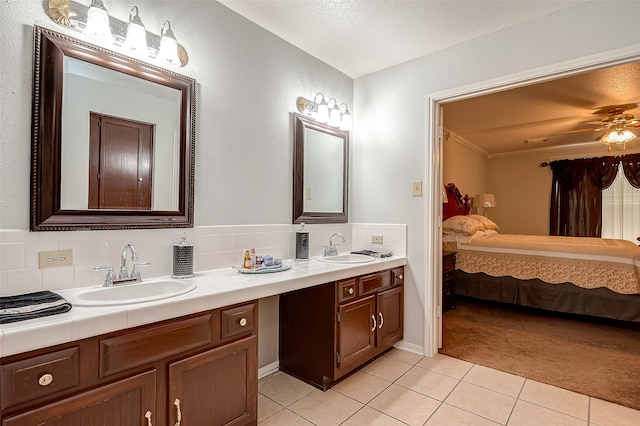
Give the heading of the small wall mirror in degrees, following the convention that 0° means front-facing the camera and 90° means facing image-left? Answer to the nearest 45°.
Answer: approximately 315°

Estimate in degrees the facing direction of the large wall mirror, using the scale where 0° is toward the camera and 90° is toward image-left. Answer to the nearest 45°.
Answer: approximately 315°

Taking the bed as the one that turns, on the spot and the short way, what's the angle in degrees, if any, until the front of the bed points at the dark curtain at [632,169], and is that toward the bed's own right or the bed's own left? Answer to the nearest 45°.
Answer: approximately 90° to the bed's own left

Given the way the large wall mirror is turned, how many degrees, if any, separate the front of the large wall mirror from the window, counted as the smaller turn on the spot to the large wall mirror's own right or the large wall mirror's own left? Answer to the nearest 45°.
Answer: approximately 45° to the large wall mirror's own left

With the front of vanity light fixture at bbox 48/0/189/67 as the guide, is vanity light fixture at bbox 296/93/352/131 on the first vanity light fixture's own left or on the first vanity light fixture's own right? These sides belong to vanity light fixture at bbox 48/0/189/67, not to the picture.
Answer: on the first vanity light fixture's own left

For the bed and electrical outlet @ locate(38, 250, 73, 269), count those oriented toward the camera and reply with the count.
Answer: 1

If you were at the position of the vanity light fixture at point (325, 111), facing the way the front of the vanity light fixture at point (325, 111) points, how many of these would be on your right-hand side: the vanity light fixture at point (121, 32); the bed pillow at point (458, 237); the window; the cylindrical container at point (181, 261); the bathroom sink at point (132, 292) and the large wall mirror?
4

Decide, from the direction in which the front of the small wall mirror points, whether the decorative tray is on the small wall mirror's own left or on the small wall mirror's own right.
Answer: on the small wall mirror's own right
